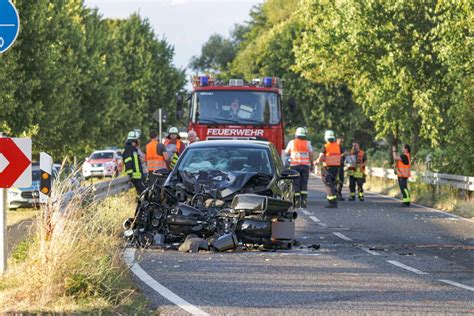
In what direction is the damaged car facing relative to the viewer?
toward the camera

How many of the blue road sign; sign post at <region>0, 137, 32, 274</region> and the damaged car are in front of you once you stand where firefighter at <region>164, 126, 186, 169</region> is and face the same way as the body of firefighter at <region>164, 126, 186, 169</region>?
3

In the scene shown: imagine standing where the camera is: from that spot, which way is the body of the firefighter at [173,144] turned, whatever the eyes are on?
toward the camera

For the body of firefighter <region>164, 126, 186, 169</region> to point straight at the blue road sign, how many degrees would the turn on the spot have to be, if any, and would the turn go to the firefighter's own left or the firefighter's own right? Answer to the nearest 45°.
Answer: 0° — they already face it

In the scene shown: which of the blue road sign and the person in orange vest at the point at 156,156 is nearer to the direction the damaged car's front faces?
the blue road sign

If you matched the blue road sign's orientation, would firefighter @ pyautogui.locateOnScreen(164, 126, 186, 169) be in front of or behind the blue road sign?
behind
